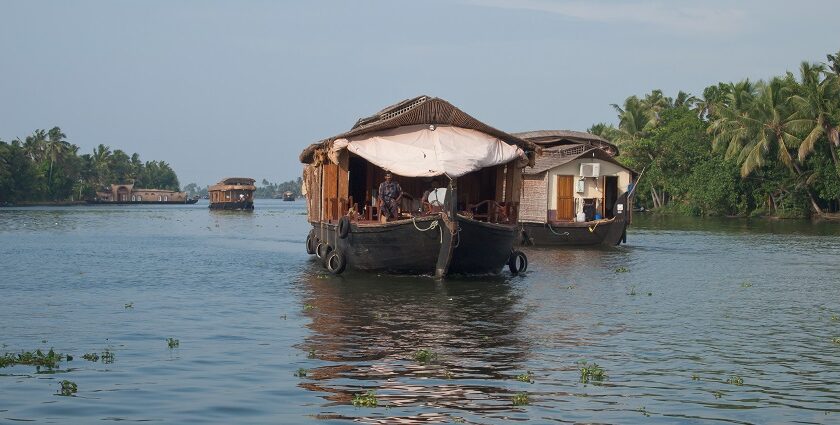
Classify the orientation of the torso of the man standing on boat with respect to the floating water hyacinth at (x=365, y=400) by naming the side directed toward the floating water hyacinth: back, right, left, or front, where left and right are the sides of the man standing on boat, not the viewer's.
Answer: front

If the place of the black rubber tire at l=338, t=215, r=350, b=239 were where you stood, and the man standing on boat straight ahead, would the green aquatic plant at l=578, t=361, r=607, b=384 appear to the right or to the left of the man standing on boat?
right

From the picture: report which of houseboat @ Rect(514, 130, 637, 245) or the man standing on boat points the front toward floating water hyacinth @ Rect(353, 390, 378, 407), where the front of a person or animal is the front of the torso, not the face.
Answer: the man standing on boat

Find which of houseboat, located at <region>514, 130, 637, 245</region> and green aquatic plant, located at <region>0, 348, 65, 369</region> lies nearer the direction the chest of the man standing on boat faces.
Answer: the green aquatic plant

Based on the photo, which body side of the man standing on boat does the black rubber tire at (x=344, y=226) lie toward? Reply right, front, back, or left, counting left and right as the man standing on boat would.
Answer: right

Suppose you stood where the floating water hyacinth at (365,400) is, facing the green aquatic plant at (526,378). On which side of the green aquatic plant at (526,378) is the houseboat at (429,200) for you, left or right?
left

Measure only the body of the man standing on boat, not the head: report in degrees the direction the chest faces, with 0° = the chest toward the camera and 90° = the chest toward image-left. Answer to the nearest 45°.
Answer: approximately 0°

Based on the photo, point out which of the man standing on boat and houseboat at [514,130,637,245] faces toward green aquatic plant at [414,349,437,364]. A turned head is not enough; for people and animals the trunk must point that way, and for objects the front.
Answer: the man standing on boat

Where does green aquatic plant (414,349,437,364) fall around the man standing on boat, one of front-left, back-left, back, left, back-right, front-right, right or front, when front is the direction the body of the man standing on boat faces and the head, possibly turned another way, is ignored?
front

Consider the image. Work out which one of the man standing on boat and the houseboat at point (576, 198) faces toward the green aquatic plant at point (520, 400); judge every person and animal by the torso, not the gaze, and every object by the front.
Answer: the man standing on boat
